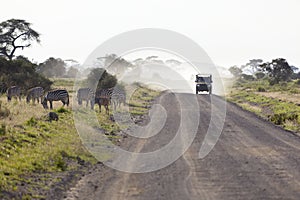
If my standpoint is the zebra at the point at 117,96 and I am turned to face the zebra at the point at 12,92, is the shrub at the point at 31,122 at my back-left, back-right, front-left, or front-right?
front-left

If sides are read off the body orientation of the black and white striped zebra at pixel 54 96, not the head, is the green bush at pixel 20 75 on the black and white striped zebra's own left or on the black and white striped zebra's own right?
on the black and white striped zebra's own right

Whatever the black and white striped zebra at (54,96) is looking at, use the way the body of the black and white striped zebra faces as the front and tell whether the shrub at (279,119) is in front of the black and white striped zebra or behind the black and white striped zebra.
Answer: behind

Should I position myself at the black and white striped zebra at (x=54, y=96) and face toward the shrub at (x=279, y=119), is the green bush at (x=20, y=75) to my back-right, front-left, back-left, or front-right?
back-left

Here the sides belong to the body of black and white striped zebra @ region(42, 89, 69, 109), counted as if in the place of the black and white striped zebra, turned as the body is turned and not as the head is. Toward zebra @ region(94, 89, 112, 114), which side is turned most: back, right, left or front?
back

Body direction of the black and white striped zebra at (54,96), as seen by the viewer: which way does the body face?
to the viewer's left

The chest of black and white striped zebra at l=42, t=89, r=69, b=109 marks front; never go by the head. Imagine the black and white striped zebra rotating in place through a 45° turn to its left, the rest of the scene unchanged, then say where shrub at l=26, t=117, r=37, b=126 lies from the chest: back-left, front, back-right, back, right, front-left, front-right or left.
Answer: front-left

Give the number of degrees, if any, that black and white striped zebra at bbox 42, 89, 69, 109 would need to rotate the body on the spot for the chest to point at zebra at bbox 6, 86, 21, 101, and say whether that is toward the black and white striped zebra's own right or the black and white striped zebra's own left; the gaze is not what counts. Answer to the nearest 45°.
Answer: approximately 45° to the black and white striped zebra's own right
